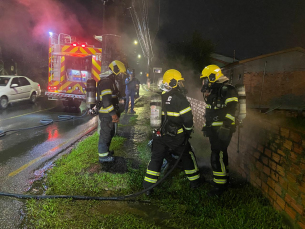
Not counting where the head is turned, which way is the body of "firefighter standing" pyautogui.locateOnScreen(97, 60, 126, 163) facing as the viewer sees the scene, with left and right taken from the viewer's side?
facing to the right of the viewer

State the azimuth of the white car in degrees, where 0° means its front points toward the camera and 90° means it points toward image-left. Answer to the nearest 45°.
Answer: approximately 45°

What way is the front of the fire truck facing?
away from the camera

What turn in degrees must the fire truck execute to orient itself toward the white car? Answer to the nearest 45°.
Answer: approximately 45° to its left

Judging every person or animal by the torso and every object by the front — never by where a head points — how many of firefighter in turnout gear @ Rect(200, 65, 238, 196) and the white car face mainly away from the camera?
0

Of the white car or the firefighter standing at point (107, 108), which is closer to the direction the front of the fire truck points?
the white car

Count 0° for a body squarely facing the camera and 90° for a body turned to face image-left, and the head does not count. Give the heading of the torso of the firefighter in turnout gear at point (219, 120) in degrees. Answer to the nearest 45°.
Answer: approximately 45°

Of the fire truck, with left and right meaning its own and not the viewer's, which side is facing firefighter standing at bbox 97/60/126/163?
back

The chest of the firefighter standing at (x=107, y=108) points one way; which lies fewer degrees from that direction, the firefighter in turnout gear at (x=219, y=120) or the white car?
the firefighter in turnout gear

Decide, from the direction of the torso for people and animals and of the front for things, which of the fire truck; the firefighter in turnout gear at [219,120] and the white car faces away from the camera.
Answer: the fire truck
